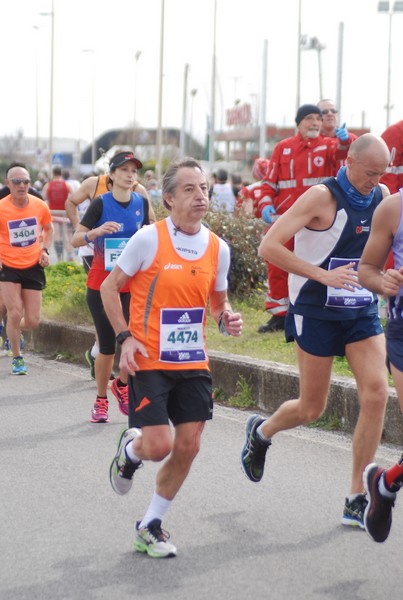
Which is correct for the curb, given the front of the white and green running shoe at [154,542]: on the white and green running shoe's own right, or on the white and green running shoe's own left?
on the white and green running shoe's own left

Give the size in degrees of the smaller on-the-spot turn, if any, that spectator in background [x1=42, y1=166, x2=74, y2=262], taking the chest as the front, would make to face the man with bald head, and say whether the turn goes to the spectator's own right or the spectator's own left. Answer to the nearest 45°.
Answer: approximately 180°

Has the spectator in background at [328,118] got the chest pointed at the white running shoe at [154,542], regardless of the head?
yes

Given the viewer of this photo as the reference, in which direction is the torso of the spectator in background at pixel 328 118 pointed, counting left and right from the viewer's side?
facing the viewer

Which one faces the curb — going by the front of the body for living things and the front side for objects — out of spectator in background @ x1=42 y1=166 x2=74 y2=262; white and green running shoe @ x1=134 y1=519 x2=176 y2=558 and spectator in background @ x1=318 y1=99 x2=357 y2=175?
spectator in background @ x1=318 y1=99 x2=357 y2=175

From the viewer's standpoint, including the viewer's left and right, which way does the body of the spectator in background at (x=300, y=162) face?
facing the viewer and to the right of the viewer

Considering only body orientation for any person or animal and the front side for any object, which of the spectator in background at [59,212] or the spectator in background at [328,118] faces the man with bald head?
the spectator in background at [328,118]
